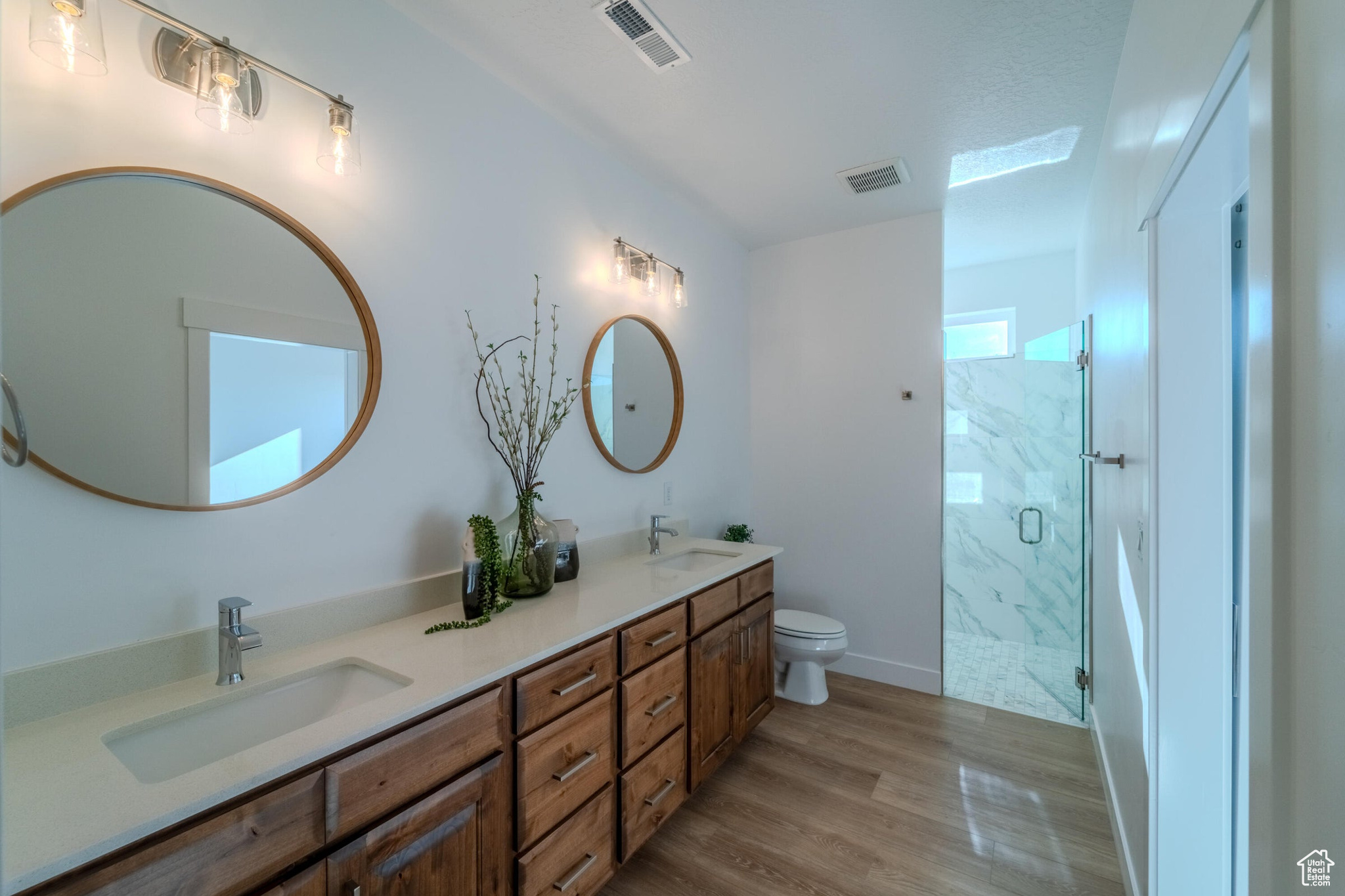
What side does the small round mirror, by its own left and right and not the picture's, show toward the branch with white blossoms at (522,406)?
right

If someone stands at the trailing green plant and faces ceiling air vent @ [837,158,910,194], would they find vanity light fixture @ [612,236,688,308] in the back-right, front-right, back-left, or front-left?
front-left

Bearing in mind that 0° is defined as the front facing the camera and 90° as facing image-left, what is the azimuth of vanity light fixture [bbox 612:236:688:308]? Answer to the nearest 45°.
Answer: approximately 315°

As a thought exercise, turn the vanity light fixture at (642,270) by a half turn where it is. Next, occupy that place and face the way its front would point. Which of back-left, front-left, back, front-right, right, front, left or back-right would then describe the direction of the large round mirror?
left

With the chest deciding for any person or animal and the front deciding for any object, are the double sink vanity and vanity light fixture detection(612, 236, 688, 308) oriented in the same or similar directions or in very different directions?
same or similar directions

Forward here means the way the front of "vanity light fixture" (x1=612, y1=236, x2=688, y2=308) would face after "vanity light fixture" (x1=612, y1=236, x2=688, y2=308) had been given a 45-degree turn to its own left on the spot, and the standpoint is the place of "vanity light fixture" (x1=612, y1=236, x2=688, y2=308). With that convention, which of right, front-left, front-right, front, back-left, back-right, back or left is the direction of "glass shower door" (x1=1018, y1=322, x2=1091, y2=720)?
front

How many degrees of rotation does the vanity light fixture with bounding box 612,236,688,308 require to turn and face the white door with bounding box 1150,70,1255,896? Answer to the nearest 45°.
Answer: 0° — it already faces it

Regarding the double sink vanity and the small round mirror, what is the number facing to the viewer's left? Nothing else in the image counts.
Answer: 0

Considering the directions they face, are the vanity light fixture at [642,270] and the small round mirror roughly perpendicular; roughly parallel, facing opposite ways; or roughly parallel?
roughly parallel

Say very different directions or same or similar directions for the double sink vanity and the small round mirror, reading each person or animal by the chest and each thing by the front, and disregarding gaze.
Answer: same or similar directions

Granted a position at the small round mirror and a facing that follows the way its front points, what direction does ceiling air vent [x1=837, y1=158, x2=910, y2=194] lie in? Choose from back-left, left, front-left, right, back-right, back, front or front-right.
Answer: front-left

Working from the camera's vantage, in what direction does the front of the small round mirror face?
facing the viewer and to the right of the viewer

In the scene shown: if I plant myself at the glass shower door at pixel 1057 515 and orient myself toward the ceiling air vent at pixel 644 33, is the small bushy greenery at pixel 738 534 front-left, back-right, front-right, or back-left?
front-right

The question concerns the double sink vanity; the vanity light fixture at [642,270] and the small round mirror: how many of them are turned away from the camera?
0
